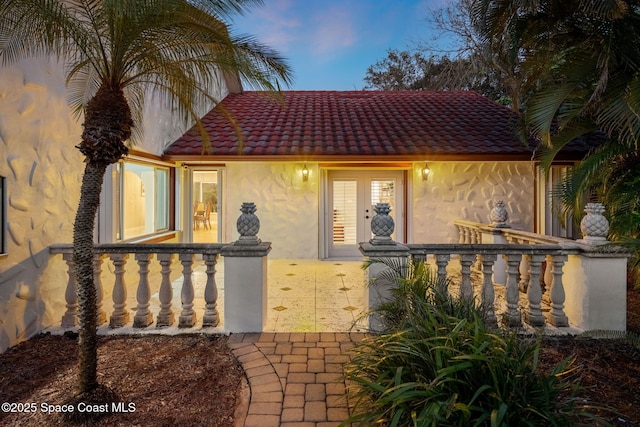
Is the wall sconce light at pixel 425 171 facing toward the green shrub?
yes

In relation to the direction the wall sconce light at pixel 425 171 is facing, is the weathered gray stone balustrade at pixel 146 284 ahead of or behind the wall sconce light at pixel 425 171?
ahead

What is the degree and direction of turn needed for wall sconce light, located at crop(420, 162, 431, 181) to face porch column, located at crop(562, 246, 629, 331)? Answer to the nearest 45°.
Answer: approximately 45° to its left

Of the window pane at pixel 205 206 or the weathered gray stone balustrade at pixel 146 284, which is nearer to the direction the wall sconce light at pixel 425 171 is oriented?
the weathered gray stone balustrade

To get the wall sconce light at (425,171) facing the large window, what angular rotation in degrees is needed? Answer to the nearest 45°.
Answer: approximately 45° to its right

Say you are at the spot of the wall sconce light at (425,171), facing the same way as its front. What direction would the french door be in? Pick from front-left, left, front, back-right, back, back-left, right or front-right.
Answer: right

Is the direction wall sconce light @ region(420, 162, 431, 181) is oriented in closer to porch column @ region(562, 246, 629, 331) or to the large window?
the porch column

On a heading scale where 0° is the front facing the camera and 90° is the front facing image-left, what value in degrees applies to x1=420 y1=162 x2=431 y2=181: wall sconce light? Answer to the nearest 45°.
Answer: approximately 0°

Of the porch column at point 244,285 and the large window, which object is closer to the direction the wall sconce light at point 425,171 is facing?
the porch column

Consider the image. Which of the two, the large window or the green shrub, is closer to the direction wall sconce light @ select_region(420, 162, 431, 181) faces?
the green shrub

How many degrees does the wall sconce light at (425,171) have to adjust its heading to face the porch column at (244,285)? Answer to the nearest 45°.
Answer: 0° — it already faces it

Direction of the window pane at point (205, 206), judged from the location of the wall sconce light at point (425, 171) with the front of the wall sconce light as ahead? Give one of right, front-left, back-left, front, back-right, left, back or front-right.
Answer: right
